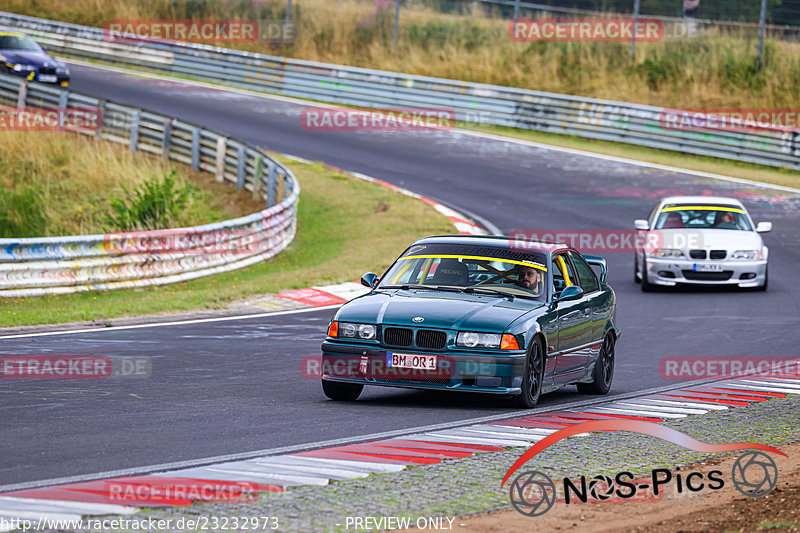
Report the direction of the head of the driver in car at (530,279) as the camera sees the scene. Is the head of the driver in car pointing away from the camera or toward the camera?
toward the camera

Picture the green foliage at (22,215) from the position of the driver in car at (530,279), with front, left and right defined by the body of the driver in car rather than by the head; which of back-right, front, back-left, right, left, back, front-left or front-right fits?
right

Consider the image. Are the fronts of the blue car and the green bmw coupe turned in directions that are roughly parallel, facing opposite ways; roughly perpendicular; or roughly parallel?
roughly perpendicular

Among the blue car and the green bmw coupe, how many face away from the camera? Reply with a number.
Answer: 0

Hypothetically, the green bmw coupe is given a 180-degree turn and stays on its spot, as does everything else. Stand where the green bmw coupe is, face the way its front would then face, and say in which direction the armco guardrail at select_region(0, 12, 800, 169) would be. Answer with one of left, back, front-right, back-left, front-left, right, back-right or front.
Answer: front-left

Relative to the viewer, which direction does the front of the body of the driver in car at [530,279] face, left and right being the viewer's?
facing the viewer and to the left of the viewer

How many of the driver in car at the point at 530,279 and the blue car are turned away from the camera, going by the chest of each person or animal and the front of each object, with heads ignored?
0

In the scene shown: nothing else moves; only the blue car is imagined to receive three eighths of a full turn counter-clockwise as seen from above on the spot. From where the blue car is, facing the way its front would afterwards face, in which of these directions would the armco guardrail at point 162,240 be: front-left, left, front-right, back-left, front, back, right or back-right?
back

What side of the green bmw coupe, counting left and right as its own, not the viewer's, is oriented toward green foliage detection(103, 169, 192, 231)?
right

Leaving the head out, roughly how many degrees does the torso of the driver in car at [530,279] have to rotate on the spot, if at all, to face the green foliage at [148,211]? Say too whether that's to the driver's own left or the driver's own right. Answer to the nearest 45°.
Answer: approximately 90° to the driver's own right
